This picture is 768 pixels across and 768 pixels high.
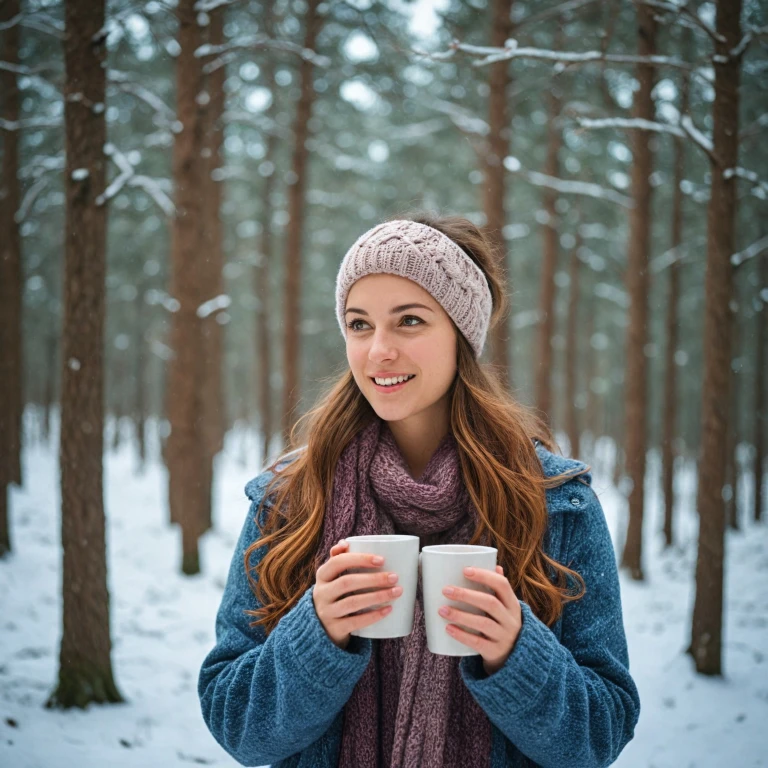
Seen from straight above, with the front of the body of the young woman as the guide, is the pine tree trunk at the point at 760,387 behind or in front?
behind

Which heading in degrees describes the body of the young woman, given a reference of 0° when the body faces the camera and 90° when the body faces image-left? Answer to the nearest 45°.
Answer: approximately 0°

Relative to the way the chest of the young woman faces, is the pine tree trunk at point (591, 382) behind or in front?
behind

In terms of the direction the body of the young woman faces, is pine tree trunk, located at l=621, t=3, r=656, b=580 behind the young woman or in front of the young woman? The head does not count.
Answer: behind

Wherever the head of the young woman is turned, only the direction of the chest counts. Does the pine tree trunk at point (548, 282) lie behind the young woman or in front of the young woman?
behind

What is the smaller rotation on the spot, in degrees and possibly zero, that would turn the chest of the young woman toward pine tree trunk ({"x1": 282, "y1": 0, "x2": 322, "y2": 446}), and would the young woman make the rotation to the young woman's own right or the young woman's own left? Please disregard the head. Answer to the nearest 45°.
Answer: approximately 180°

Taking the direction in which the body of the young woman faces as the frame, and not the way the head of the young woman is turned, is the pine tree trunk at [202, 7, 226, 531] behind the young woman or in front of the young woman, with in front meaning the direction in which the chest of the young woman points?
behind

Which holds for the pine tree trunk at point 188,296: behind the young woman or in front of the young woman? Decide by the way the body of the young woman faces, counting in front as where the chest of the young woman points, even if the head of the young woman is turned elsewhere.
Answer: behind
